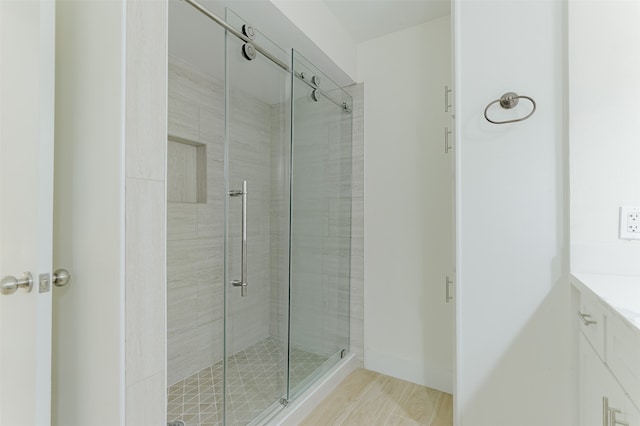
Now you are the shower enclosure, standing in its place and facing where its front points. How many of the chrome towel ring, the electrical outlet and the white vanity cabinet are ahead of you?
3

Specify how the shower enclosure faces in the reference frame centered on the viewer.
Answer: facing the viewer and to the right of the viewer

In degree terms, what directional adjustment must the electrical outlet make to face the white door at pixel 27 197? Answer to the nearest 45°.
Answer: approximately 45° to its right

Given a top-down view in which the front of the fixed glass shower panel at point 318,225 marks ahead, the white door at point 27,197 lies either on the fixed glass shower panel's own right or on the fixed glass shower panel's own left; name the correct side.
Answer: on the fixed glass shower panel's own right

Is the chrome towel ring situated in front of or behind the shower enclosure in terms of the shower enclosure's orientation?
in front

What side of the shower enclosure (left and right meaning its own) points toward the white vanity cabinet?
front

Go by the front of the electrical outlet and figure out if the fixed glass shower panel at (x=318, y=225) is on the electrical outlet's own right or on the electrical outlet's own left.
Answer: on the electrical outlet's own right

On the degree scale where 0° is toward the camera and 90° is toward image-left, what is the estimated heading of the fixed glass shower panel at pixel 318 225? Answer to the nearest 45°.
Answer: approximately 315°

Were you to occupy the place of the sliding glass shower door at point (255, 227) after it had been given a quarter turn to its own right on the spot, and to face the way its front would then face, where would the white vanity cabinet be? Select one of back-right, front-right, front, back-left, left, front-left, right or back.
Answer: left

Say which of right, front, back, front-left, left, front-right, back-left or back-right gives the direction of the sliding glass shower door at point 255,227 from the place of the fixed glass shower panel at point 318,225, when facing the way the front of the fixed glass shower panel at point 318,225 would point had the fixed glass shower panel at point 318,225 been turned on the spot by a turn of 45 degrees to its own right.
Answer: front-right

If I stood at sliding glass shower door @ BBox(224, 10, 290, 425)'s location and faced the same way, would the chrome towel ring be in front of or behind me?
in front

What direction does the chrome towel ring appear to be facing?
toward the camera

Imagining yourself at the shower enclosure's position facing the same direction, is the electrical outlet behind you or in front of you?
in front
